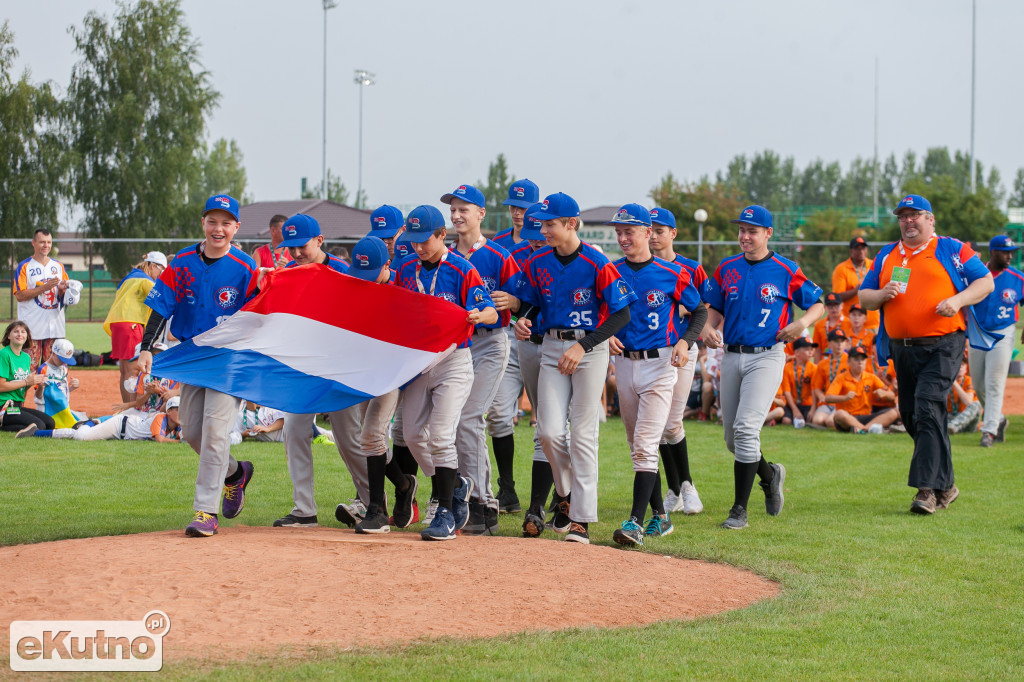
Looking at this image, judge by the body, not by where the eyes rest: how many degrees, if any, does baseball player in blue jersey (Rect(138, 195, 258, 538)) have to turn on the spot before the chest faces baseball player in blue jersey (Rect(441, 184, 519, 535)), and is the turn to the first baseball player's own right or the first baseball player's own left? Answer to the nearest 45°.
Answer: approximately 90° to the first baseball player's own left

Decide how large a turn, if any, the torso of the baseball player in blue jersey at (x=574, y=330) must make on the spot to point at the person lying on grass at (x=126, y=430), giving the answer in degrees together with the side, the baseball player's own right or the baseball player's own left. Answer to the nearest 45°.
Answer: approximately 90° to the baseball player's own right

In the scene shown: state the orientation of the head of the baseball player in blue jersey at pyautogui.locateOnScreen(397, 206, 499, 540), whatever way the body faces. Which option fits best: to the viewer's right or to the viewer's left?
to the viewer's left

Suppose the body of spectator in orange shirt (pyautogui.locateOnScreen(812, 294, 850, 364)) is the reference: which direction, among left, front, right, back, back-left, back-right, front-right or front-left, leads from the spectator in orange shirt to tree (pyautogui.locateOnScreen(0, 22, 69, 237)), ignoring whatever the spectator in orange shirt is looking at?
back-right

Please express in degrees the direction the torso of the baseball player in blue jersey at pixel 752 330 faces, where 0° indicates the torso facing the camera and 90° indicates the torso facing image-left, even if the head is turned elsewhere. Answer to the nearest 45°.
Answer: approximately 45°

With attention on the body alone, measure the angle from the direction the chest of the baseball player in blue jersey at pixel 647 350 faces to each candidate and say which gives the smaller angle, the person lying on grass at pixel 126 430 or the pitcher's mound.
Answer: the pitcher's mound

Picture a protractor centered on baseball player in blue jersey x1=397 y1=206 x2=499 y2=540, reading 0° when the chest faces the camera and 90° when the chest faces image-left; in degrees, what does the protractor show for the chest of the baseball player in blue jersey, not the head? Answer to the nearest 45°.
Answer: approximately 45°
